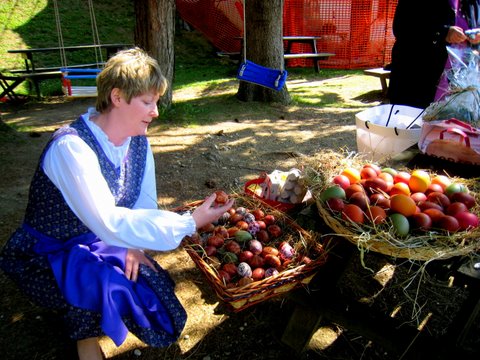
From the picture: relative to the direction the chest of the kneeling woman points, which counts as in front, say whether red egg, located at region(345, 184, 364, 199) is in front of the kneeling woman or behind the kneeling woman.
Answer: in front

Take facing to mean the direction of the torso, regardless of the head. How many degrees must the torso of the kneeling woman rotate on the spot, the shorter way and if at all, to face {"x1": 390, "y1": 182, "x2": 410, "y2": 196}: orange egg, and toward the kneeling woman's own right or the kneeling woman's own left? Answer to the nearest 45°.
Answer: approximately 45° to the kneeling woman's own left

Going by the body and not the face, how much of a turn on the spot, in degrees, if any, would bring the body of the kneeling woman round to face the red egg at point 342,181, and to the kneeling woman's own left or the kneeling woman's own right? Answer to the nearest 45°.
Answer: approximately 45° to the kneeling woman's own left

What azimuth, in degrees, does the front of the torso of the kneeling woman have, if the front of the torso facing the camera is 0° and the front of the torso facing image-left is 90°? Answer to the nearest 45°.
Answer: approximately 315°

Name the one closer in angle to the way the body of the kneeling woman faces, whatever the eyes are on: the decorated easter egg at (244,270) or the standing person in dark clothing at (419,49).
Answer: the decorated easter egg

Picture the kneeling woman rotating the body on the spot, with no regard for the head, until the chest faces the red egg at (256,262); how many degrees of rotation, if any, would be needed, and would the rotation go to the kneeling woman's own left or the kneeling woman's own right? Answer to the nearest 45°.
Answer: approximately 45° to the kneeling woman's own left

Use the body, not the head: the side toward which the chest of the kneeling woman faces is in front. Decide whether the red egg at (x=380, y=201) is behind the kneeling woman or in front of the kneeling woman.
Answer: in front

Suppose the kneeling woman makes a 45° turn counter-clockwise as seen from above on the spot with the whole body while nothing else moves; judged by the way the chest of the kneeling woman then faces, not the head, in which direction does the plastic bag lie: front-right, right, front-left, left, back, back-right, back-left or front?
front

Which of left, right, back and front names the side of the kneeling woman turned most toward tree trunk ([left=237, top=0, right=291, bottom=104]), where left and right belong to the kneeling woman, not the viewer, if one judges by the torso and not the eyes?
left

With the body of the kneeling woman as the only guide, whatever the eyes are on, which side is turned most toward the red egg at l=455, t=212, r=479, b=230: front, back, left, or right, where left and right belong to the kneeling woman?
front

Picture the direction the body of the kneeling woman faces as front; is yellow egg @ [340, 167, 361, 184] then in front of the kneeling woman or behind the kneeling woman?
in front

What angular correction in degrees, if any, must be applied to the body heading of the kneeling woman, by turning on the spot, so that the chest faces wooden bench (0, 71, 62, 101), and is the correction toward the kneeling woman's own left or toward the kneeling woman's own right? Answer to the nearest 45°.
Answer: approximately 135° to the kneeling woman's own left
